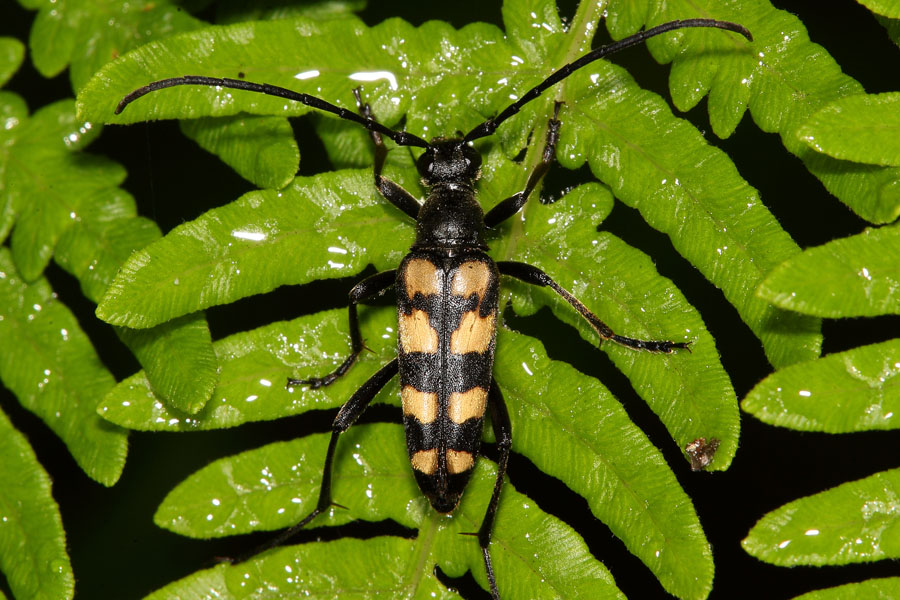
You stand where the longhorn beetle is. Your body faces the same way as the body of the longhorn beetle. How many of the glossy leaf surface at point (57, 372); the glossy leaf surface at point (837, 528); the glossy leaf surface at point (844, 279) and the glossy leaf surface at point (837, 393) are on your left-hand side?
1

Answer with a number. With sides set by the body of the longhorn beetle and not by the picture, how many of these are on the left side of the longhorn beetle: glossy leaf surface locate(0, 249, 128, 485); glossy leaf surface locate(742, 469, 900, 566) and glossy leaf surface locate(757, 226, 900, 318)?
1

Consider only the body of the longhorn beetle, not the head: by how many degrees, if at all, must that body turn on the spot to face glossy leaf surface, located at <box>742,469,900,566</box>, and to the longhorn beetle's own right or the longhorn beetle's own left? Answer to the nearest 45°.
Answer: approximately 135° to the longhorn beetle's own right

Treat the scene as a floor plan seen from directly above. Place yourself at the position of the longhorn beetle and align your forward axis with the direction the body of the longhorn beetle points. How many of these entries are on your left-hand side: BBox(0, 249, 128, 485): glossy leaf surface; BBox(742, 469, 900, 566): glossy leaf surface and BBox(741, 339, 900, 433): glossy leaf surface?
1

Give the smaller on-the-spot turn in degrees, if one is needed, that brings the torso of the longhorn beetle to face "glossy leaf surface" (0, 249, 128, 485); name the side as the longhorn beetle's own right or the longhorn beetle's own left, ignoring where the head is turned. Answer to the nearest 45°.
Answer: approximately 90° to the longhorn beetle's own left

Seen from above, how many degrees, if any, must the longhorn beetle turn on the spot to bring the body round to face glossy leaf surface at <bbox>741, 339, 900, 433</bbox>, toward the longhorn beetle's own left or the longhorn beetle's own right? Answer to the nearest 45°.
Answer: approximately 135° to the longhorn beetle's own right

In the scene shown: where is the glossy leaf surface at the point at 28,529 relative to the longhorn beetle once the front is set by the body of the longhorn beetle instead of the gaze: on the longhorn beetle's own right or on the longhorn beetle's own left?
on the longhorn beetle's own left

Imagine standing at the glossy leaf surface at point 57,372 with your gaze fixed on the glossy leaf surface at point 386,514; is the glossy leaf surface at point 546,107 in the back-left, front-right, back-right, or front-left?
front-left

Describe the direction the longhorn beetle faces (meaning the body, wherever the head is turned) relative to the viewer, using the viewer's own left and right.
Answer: facing away from the viewer
